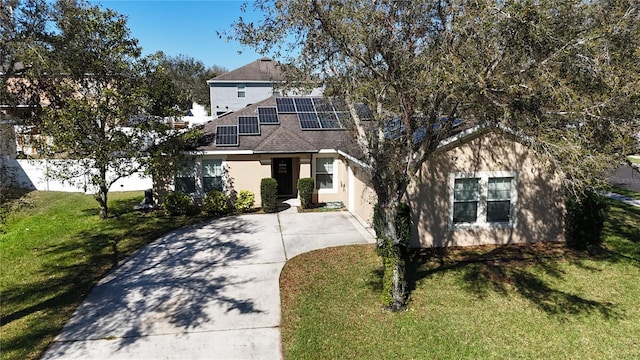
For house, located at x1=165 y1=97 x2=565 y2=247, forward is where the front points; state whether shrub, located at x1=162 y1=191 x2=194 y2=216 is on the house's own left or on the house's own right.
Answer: on the house's own right

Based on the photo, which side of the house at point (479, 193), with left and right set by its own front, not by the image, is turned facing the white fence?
right

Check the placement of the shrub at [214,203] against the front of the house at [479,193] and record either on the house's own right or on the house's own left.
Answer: on the house's own right

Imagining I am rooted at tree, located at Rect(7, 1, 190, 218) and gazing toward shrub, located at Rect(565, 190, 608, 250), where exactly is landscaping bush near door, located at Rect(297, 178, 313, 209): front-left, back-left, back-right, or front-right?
front-left

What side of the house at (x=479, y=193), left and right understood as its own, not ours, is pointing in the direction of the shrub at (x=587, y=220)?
left

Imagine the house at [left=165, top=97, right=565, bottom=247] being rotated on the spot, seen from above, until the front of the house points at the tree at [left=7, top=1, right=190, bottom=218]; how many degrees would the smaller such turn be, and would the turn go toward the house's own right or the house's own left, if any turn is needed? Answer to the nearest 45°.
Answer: approximately 90° to the house's own right

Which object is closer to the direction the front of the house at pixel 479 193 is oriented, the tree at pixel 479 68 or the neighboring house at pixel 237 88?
the tree

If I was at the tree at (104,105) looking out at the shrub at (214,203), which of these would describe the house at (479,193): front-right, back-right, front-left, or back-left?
front-right

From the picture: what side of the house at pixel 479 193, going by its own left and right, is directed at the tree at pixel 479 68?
front

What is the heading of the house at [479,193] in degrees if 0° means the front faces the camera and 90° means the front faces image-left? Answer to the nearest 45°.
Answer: approximately 0°
